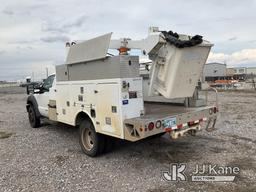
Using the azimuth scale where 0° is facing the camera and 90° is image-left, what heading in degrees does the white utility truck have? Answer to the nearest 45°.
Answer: approximately 135°
